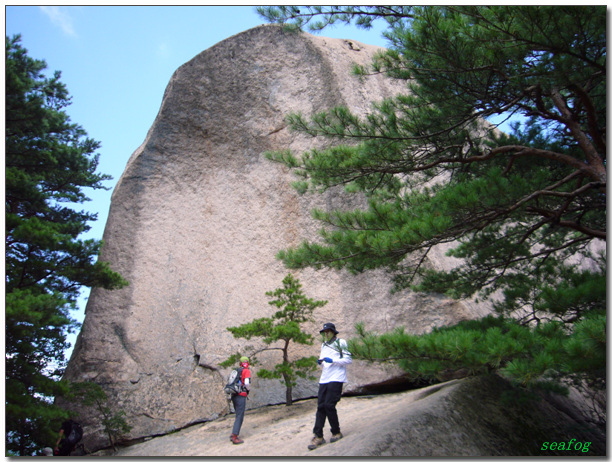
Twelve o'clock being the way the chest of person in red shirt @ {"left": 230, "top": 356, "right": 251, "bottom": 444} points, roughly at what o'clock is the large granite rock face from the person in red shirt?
The large granite rock face is roughly at 9 o'clock from the person in red shirt.

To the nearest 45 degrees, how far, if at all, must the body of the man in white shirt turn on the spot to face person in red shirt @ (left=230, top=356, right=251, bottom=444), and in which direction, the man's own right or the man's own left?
approximately 90° to the man's own right

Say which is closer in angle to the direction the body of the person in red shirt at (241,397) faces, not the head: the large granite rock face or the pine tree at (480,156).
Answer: the pine tree

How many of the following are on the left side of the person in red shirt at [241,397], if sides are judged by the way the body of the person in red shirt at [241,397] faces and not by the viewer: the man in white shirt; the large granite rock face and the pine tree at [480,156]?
1

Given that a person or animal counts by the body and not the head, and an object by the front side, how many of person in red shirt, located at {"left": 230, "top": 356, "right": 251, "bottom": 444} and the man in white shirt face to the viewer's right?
1

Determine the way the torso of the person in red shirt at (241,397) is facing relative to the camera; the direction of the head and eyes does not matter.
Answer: to the viewer's right

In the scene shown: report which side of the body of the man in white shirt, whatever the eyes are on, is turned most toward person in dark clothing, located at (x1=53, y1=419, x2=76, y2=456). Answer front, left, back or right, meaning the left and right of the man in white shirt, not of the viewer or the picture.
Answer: right

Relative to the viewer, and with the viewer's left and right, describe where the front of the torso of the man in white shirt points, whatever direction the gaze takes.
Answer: facing the viewer and to the left of the viewer

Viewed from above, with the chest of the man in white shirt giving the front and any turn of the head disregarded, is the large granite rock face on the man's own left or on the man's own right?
on the man's own right

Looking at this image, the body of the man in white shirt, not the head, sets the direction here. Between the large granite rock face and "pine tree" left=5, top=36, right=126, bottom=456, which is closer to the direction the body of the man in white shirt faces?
the pine tree
